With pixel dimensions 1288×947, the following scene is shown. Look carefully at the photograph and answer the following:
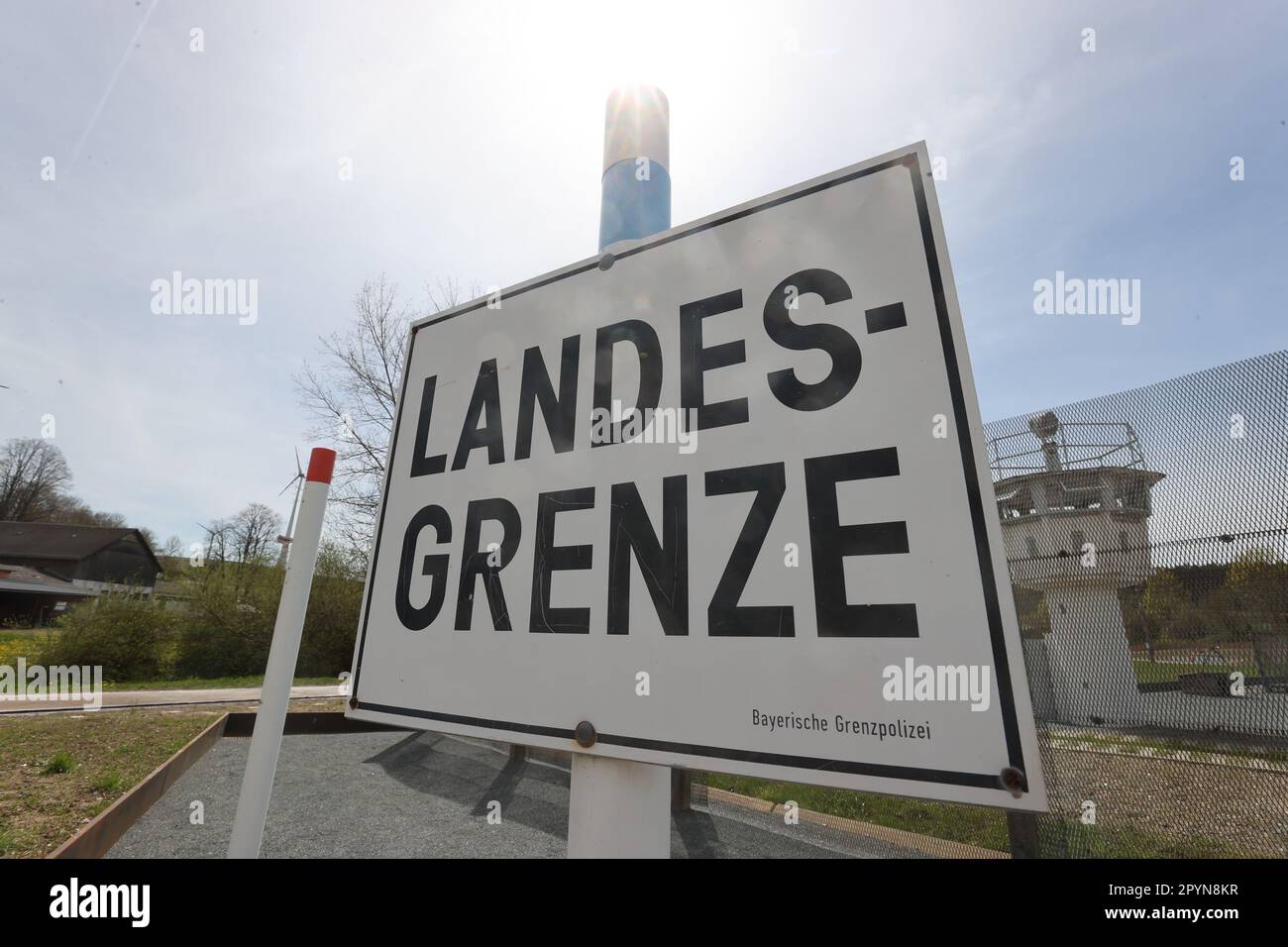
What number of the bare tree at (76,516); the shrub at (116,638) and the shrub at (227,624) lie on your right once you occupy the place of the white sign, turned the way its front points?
3

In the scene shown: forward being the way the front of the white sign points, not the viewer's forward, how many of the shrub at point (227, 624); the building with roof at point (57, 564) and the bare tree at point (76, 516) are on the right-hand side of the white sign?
3

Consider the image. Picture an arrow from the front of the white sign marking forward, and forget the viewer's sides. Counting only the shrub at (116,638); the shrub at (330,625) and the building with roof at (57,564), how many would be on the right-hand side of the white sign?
3

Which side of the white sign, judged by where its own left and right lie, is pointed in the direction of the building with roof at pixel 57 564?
right

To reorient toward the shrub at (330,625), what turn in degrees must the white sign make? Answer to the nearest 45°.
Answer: approximately 90° to its right

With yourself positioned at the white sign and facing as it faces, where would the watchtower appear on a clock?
The watchtower is roughly at 6 o'clock from the white sign.

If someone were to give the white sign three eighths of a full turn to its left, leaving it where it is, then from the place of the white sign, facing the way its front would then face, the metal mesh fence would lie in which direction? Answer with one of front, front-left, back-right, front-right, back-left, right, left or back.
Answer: front-left

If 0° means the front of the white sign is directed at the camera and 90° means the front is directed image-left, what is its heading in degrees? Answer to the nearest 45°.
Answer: approximately 45°

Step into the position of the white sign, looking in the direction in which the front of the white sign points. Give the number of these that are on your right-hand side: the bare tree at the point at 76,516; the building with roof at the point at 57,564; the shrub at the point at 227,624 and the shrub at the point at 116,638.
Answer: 4

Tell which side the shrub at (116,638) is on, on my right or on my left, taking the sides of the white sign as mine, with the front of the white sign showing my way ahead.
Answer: on my right
